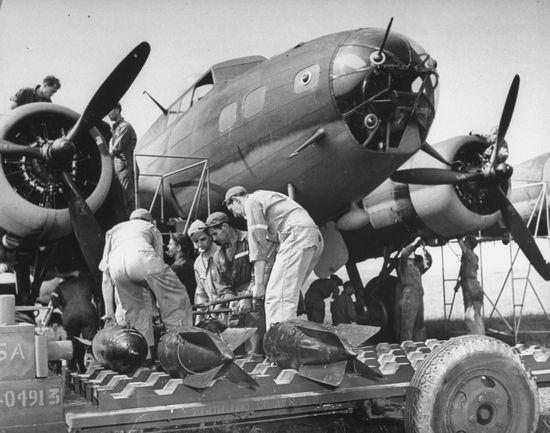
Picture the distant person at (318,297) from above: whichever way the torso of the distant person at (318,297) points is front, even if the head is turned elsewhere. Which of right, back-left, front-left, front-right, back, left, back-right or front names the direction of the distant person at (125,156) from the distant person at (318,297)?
back-right

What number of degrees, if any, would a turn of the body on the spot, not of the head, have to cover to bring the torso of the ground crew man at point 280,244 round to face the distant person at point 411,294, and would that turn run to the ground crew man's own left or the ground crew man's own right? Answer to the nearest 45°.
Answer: approximately 90° to the ground crew man's own right

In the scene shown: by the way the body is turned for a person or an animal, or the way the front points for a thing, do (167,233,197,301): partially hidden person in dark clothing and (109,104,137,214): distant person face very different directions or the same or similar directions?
same or similar directions

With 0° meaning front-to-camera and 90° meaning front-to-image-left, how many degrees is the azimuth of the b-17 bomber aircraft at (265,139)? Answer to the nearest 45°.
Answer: approximately 315°

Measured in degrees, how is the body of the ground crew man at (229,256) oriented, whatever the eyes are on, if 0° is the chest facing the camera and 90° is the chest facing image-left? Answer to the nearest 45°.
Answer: approximately 45°

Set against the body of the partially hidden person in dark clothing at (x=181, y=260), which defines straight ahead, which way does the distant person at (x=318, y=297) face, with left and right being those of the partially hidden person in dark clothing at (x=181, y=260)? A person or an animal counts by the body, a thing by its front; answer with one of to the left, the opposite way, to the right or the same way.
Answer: the opposite way

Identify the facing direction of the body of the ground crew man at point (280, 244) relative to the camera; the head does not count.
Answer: to the viewer's left

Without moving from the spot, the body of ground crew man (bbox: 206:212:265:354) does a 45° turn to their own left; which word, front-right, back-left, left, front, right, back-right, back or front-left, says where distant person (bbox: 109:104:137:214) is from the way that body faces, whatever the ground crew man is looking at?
back-right

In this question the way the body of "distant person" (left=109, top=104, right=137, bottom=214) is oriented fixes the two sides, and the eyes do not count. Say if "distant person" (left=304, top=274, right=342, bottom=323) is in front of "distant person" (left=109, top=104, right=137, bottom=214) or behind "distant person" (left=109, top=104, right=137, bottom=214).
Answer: behind
